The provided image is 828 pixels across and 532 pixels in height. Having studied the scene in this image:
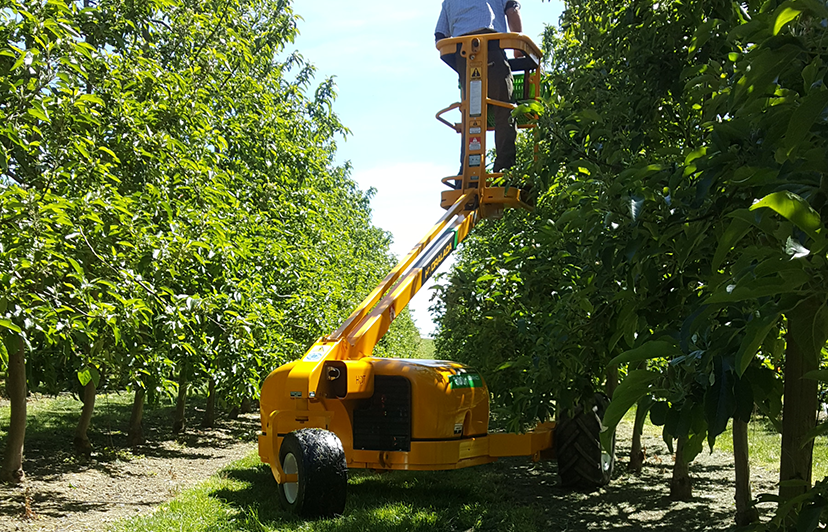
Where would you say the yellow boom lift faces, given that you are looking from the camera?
facing away from the viewer and to the right of the viewer
